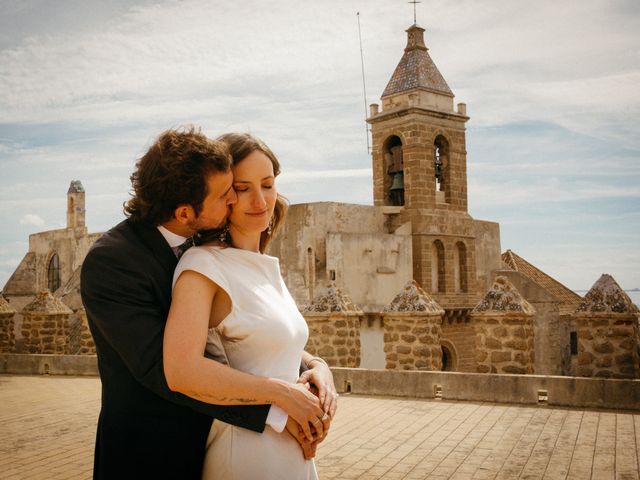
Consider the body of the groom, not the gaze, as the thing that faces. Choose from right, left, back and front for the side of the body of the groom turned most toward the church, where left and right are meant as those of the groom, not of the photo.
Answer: left

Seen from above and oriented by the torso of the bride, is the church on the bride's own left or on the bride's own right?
on the bride's own left

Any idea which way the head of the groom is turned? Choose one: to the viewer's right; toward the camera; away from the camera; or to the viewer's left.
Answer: to the viewer's right

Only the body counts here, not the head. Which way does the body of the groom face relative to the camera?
to the viewer's right

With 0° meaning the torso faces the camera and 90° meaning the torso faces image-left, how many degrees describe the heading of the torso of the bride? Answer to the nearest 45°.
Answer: approximately 315°
